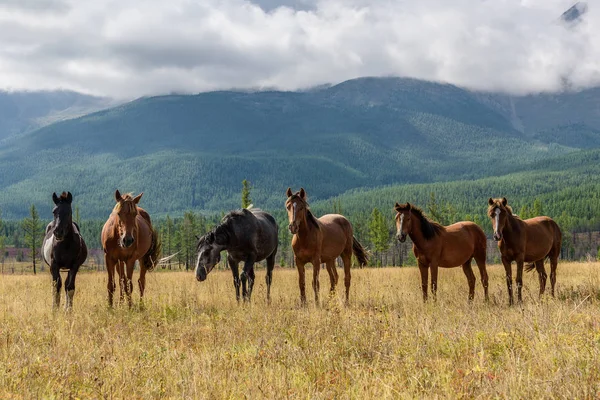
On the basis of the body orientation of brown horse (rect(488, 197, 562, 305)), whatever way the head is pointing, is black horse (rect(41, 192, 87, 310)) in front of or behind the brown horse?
in front

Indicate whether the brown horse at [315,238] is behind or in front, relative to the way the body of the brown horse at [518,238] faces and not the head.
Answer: in front

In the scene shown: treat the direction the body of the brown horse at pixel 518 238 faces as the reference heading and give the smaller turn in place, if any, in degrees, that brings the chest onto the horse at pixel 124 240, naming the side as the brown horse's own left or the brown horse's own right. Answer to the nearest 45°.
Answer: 0° — it already faces it

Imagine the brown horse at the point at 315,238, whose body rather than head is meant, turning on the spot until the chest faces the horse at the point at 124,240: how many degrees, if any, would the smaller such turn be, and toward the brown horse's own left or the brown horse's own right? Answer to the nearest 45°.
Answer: approximately 45° to the brown horse's own right

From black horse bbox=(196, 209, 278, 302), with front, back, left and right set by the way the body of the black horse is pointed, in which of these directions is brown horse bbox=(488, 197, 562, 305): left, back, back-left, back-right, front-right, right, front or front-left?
back-left

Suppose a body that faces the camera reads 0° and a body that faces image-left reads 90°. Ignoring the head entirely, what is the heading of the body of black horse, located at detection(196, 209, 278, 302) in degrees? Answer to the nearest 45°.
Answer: approximately 45°

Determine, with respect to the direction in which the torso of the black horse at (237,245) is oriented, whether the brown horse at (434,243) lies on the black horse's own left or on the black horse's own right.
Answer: on the black horse's own left

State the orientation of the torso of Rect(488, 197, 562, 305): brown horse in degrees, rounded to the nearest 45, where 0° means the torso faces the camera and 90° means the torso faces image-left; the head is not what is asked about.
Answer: approximately 45°

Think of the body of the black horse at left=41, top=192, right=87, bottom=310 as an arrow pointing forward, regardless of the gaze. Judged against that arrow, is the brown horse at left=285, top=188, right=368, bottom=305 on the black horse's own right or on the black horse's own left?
on the black horse's own left

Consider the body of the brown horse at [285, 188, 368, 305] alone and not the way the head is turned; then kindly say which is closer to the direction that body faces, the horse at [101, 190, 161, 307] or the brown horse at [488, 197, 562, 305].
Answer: the horse

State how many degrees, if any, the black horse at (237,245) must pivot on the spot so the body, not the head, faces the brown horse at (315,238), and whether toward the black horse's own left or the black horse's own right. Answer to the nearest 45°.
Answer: approximately 135° to the black horse's own left
